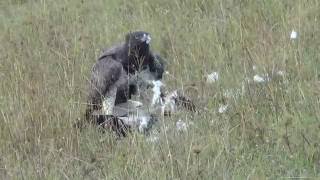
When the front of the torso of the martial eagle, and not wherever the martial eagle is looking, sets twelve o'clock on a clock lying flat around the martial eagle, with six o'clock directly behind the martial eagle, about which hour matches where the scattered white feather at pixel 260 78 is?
The scattered white feather is roughly at 11 o'clock from the martial eagle.

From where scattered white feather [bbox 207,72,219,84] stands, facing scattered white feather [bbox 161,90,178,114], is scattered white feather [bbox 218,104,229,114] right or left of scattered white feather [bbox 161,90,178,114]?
left

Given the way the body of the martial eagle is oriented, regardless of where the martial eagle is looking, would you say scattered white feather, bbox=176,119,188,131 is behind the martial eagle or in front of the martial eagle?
in front

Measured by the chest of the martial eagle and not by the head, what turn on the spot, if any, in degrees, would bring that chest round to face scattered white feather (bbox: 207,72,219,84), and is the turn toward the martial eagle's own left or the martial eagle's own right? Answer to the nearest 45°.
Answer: approximately 45° to the martial eagle's own left

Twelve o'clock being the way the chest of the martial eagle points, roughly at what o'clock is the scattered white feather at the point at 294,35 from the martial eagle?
The scattered white feather is roughly at 10 o'clock from the martial eagle.

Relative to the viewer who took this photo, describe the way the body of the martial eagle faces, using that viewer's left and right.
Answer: facing the viewer and to the right of the viewer

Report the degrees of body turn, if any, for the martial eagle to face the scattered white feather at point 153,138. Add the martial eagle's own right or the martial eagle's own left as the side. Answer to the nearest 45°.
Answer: approximately 45° to the martial eagle's own right

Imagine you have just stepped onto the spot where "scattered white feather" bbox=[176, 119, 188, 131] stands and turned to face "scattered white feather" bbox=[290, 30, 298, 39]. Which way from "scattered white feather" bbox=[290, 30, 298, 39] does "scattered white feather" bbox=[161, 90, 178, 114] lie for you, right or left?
left

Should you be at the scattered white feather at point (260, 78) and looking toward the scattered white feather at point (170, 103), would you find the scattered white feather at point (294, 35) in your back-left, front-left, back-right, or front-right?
back-right

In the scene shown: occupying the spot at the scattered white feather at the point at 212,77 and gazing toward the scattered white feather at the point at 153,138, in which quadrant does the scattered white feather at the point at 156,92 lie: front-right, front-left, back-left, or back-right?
front-right

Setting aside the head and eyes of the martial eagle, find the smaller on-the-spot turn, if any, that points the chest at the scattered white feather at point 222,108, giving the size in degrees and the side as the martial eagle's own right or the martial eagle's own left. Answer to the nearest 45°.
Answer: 0° — it already faces it

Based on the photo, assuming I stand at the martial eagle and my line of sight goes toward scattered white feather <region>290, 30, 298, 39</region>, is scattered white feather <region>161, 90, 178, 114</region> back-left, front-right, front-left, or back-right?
front-right
